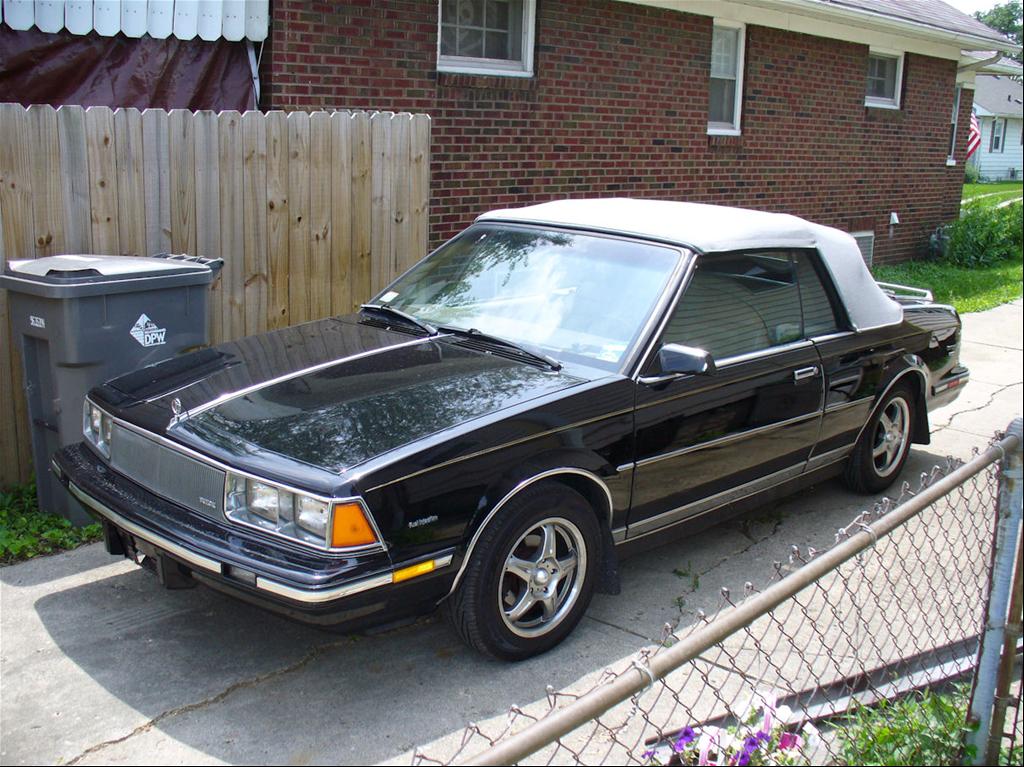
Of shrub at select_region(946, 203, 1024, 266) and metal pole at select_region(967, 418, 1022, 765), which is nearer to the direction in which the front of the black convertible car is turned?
the metal pole

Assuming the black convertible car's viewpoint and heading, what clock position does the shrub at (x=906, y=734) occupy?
The shrub is roughly at 9 o'clock from the black convertible car.

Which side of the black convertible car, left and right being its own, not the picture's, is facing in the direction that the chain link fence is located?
left

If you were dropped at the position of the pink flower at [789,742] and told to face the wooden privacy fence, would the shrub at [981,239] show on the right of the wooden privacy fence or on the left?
right

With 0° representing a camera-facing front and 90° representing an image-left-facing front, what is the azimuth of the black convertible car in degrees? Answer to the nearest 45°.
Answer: approximately 45°

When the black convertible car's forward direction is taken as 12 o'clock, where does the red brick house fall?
The red brick house is roughly at 5 o'clock from the black convertible car.

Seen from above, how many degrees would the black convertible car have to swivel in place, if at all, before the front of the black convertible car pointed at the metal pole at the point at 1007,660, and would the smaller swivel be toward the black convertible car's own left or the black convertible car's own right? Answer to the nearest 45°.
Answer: approximately 90° to the black convertible car's own left

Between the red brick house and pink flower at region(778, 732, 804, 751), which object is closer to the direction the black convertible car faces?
the pink flower

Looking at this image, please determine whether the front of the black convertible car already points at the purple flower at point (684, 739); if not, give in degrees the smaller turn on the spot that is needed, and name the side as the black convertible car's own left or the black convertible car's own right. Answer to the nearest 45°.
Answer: approximately 45° to the black convertible car's own left

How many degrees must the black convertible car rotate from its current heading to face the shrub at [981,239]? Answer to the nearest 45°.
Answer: approximately 180°

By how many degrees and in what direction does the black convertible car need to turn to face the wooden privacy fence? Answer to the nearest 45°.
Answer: approximately 90° to its right

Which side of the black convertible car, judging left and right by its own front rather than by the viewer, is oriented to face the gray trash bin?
right

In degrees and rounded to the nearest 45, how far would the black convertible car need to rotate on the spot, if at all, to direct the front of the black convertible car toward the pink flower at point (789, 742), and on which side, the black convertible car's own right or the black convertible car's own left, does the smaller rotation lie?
approximately 90° to the black convertible car's own left
